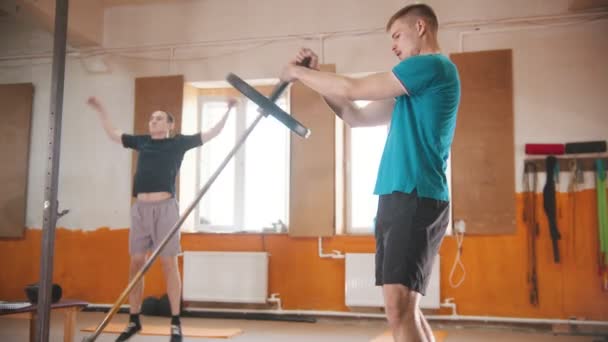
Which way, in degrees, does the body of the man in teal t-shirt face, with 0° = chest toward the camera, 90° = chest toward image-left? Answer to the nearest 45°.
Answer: approximately 90°

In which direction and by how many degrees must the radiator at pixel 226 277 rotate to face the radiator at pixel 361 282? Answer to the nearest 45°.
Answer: approximately 45° to its left

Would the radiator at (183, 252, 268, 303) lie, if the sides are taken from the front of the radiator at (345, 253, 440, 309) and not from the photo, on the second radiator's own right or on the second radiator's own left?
on the second radiator's own right

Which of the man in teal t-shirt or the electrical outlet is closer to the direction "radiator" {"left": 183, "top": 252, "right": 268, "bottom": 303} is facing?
the man in teal t-shirt

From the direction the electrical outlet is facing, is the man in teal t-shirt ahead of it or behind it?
ahead

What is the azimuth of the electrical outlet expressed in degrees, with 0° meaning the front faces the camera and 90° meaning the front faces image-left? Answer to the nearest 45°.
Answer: approximately 0°

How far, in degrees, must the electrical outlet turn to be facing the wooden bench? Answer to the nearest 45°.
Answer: approximately 45° to its right

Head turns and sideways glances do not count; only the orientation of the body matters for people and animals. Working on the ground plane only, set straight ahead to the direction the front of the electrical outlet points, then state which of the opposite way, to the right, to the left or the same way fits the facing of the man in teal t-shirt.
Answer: to the right

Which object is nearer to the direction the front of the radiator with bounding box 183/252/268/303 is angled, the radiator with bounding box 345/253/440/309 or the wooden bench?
the wooden bench

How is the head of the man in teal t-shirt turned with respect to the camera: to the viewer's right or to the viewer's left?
to the viewer's left
